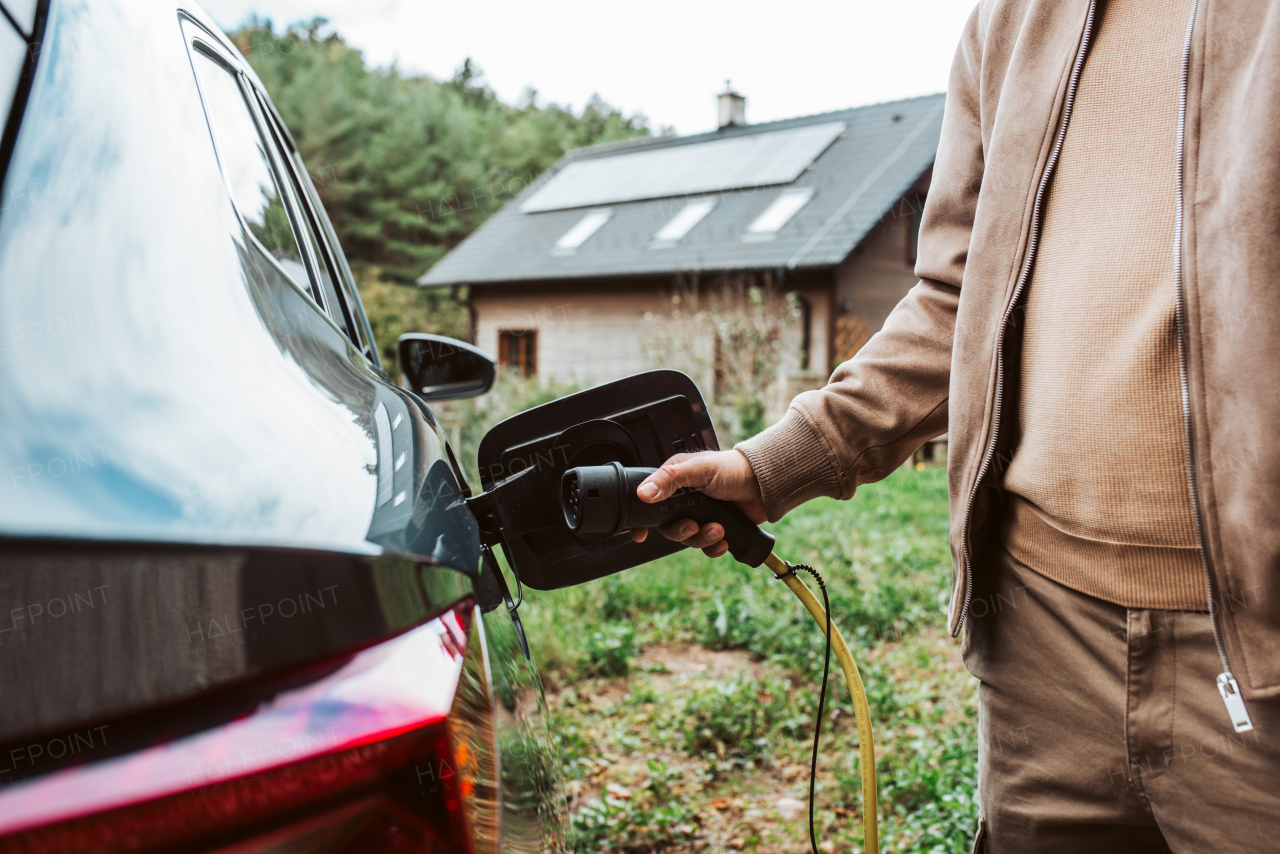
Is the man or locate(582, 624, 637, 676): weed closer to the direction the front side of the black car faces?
the weed

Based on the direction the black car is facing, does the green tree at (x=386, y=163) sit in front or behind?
in front

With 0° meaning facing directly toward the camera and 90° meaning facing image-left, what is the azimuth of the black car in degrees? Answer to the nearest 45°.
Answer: approximately 180°

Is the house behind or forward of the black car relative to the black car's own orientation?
forward

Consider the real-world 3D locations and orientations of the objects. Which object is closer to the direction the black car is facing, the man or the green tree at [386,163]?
the green tree

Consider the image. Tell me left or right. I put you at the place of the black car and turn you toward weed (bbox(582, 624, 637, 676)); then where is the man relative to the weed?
right

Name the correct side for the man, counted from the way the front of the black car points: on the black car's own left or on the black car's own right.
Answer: on the black car's own right
